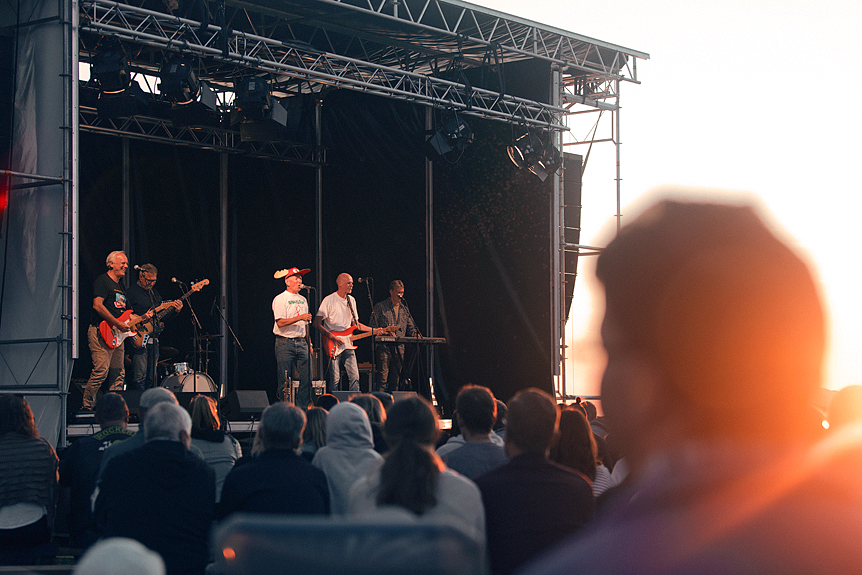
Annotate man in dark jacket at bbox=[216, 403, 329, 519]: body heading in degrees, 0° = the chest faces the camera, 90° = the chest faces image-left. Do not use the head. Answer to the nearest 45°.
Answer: approximately 180°

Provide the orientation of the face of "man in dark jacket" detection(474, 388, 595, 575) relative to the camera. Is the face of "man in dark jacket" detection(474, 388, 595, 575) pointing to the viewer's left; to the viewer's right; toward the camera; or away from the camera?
away from the camera

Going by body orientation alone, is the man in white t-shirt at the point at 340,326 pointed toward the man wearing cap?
no

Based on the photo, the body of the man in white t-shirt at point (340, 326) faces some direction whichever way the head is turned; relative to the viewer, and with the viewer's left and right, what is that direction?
facing the viewer and to the right of the viewer

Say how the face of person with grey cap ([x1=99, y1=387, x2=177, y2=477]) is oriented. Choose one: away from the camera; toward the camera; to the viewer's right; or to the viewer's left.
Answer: away from the camera

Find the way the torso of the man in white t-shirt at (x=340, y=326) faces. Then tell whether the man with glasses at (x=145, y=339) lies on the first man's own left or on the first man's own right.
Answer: on the first man's own right

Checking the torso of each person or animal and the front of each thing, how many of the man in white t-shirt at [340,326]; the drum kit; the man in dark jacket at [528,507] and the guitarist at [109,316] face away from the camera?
1

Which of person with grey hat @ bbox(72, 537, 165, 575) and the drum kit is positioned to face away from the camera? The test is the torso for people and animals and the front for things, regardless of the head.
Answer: the person with grey hat

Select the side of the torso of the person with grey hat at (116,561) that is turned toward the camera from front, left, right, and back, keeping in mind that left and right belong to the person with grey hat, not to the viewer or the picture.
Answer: back

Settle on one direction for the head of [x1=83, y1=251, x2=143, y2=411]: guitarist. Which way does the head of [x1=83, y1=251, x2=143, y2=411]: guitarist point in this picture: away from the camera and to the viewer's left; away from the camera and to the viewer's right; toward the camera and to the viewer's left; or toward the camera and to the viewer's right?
toward the camera and to the viewer's right

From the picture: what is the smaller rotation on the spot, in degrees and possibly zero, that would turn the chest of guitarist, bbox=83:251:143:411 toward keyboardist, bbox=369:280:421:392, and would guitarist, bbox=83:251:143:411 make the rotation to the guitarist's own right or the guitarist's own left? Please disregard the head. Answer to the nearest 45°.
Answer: approximately 45° to the guitarist's own left

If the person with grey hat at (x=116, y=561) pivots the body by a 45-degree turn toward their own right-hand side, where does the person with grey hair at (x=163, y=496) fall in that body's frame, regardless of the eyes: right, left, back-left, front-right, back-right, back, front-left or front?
front-left

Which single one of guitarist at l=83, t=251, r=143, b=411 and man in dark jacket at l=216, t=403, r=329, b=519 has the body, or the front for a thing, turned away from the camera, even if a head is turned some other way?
the man in dark jacket

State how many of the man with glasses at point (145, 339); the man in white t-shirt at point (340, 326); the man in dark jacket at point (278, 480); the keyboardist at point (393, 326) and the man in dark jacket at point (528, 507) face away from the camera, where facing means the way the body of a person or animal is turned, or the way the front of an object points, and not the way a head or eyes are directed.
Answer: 2

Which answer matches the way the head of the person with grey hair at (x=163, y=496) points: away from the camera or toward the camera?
away from the camera

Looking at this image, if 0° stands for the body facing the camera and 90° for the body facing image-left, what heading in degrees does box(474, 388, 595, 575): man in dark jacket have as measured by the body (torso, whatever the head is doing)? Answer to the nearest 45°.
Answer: approximately 180°

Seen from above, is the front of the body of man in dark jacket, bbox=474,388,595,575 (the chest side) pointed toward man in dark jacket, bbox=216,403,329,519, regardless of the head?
no

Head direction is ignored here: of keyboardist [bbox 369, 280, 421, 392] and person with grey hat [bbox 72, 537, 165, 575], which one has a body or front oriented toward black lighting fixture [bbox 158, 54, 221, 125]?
the person with grey hat
